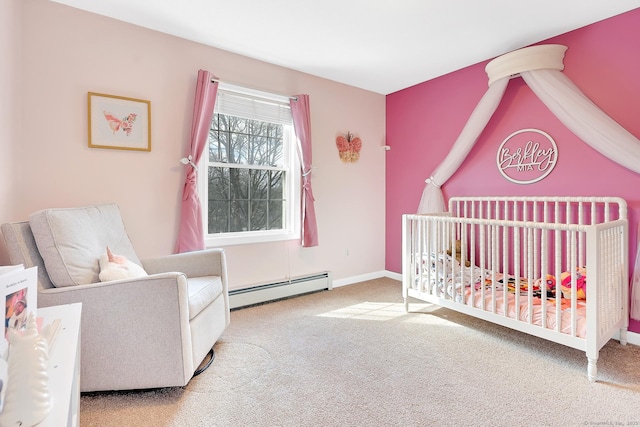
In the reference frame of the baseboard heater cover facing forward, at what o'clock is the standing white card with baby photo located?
The standing white card with baby photo is roughly at 2 o'clock from the baseboard heater cover.

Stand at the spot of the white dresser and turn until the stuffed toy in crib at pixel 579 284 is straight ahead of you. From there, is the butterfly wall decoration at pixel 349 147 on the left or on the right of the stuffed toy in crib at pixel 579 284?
left

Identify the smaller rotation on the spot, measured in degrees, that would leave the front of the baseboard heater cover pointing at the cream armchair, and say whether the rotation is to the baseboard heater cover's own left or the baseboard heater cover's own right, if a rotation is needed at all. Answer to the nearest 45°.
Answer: approximately 90° to the baseboard heater cover's own right

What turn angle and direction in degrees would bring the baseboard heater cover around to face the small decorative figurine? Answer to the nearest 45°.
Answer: approximately 45° to its right

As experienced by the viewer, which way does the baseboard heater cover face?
facing the viewer and to the right of the viewer

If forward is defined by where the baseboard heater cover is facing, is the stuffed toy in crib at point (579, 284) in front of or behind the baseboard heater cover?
in front
